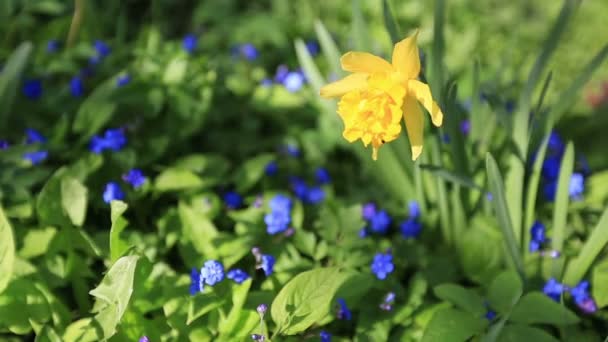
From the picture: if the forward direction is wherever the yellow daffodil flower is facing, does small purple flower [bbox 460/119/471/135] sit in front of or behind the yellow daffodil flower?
behind

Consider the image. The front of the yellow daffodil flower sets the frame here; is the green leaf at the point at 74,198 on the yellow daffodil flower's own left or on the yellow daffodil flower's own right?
on the yellow daffodil flower's own right

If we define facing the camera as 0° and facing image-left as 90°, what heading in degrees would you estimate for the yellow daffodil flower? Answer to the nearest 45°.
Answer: approximately 45°

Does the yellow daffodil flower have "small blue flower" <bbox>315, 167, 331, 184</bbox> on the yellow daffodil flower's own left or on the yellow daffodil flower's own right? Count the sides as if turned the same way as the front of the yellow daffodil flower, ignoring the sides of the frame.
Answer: on the yellow daffodil flower's own right

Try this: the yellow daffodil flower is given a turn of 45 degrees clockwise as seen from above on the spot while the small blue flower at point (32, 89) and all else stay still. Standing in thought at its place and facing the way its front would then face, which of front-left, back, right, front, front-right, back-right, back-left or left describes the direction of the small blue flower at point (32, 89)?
front-right

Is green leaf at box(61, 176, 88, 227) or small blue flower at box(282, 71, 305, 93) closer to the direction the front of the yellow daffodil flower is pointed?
the green leaf
